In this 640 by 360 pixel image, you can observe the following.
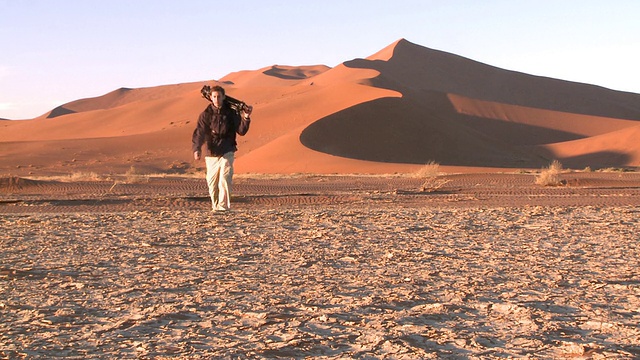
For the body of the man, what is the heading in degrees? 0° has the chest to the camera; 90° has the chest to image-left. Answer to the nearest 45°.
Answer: approximately 0°

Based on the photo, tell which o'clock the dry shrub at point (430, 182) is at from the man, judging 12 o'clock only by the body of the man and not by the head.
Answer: The dry shrub is roughly at 7 o'clock from the man.
